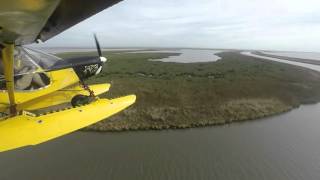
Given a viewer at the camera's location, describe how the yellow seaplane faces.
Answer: facing away from the viewer and to the right of the viewer
